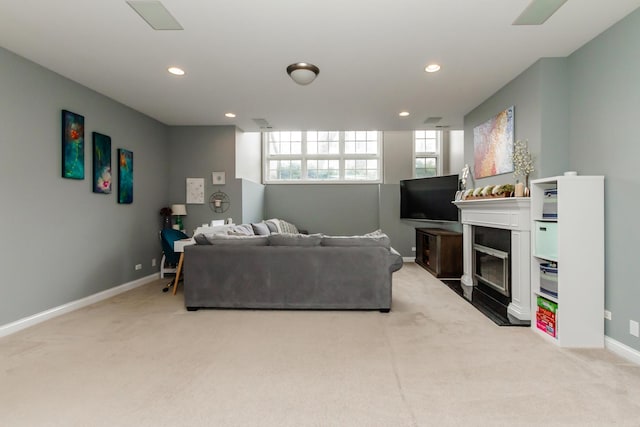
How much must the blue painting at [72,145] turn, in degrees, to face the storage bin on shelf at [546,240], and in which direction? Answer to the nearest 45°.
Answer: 0° — it already faces it

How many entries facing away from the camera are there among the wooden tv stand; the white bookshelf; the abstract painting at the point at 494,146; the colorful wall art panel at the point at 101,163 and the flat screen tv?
0

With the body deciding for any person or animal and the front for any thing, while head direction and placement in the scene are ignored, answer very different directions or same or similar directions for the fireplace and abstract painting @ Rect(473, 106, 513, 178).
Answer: same or similar directions

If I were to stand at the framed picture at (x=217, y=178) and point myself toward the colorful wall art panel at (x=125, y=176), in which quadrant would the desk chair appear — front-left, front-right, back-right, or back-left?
front-left

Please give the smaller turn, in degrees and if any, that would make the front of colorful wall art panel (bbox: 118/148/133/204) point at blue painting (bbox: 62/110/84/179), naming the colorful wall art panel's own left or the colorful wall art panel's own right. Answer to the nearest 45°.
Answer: approximately 90° to the colorful wall art panel's own right

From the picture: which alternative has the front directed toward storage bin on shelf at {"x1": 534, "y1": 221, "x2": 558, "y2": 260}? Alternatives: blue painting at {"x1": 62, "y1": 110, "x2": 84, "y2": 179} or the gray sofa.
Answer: the blue painting

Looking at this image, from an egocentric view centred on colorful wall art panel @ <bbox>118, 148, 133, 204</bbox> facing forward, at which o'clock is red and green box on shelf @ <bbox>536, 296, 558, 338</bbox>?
The red and green box on shelf is roughly at 12 o'clock from the colorful wall art panel.

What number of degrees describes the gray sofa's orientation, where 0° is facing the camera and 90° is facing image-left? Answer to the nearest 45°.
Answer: approximately 180°

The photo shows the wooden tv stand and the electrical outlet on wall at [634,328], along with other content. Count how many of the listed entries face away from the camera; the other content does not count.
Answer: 0

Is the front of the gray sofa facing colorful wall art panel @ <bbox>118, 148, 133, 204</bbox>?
no

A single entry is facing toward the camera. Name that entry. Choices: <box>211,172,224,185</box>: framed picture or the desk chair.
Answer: the framed picture

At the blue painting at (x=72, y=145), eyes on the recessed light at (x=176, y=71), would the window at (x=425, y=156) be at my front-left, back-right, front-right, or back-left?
front-left
